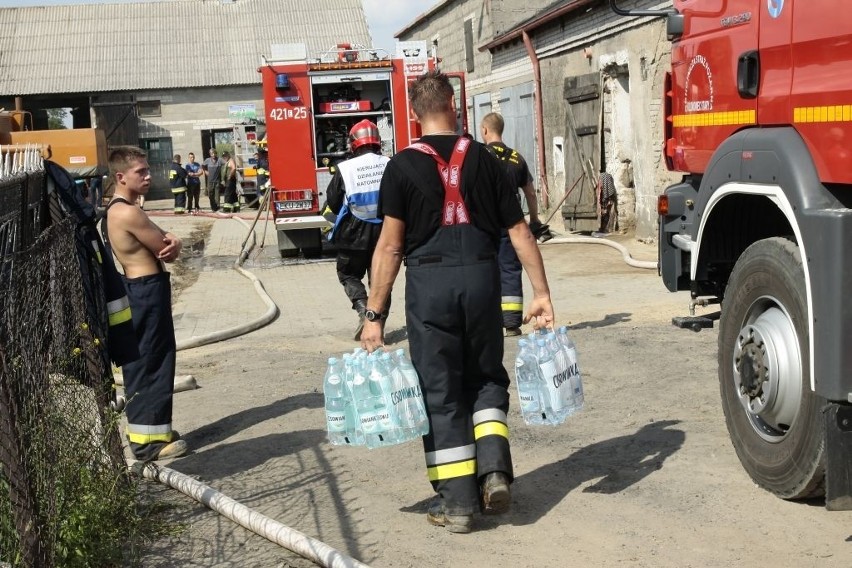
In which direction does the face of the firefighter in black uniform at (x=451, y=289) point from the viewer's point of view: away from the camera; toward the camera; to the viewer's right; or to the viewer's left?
away from the camera

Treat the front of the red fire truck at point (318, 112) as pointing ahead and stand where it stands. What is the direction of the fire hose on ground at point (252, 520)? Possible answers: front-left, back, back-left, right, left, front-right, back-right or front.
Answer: back

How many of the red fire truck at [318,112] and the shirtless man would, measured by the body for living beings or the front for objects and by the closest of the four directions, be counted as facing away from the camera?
1

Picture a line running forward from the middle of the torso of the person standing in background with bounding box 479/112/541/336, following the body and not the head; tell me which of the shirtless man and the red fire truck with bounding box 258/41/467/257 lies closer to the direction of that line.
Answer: the red fire truck

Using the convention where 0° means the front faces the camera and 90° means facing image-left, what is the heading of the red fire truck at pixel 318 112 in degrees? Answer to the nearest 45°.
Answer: approximately 180°

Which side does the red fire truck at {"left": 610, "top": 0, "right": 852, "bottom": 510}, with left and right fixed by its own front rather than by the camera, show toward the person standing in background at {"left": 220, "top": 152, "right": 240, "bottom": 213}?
front

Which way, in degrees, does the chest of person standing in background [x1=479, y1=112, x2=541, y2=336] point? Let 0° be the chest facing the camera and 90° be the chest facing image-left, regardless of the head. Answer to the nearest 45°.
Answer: approximately 135°

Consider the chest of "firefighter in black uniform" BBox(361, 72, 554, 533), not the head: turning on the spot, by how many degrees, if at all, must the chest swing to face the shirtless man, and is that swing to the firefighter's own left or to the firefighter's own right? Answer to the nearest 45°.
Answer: approximately 45° to the firefighter's own left

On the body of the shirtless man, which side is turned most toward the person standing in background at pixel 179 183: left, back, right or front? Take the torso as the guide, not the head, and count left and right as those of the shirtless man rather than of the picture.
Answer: left

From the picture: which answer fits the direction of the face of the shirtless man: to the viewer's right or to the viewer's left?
to the viewer's right

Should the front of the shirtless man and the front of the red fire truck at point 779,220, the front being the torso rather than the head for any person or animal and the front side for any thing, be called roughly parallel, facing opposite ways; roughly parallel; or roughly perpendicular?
roughly perpendicular

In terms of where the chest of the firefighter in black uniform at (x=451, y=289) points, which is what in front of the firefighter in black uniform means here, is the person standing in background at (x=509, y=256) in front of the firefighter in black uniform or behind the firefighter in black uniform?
in front

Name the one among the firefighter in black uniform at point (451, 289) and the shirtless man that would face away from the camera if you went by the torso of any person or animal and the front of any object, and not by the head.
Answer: the firefighter in black uniform

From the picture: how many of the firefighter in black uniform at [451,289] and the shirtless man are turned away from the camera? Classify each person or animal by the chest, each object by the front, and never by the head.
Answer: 1

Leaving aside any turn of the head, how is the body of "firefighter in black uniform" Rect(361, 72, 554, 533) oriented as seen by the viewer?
away from the camera

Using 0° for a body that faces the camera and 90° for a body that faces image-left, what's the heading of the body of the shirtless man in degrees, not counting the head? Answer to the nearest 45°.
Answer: approximately 270°

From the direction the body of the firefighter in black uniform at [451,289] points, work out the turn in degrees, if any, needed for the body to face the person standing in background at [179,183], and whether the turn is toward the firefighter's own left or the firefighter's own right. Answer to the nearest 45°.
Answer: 0° — they already face them
